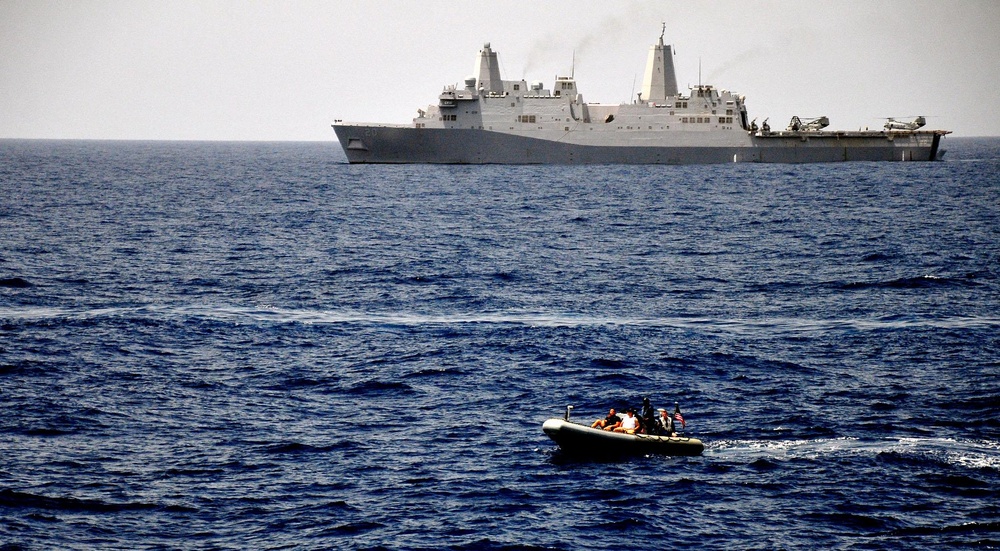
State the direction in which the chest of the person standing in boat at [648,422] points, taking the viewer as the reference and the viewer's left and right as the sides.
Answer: facing to the left of the viewer

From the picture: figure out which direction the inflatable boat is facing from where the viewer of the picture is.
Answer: facing to the left of the viewer
